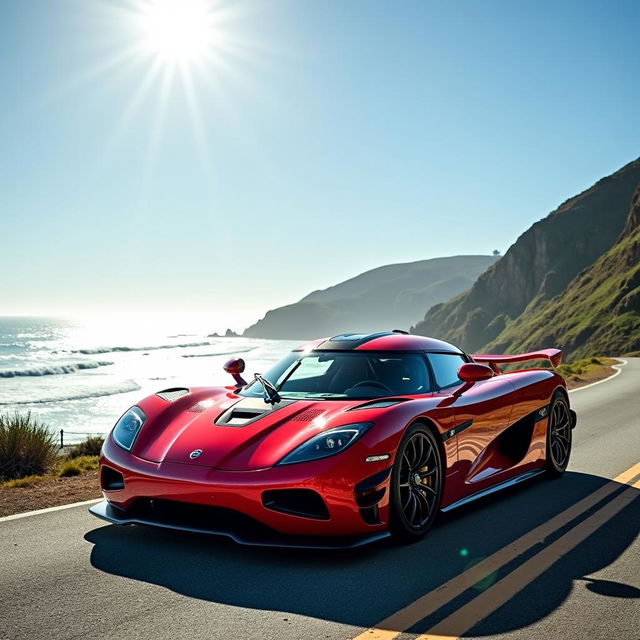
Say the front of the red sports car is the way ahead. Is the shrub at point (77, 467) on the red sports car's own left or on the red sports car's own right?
on the red sports car's own right

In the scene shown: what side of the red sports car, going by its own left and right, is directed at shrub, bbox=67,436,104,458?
right

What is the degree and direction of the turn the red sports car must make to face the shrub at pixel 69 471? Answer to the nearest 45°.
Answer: approximately 90° to its right

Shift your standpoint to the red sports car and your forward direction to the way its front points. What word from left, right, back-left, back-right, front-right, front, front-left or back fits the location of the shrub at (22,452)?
right

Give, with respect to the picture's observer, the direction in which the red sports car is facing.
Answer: facing the viewer and to the left of the viewer
